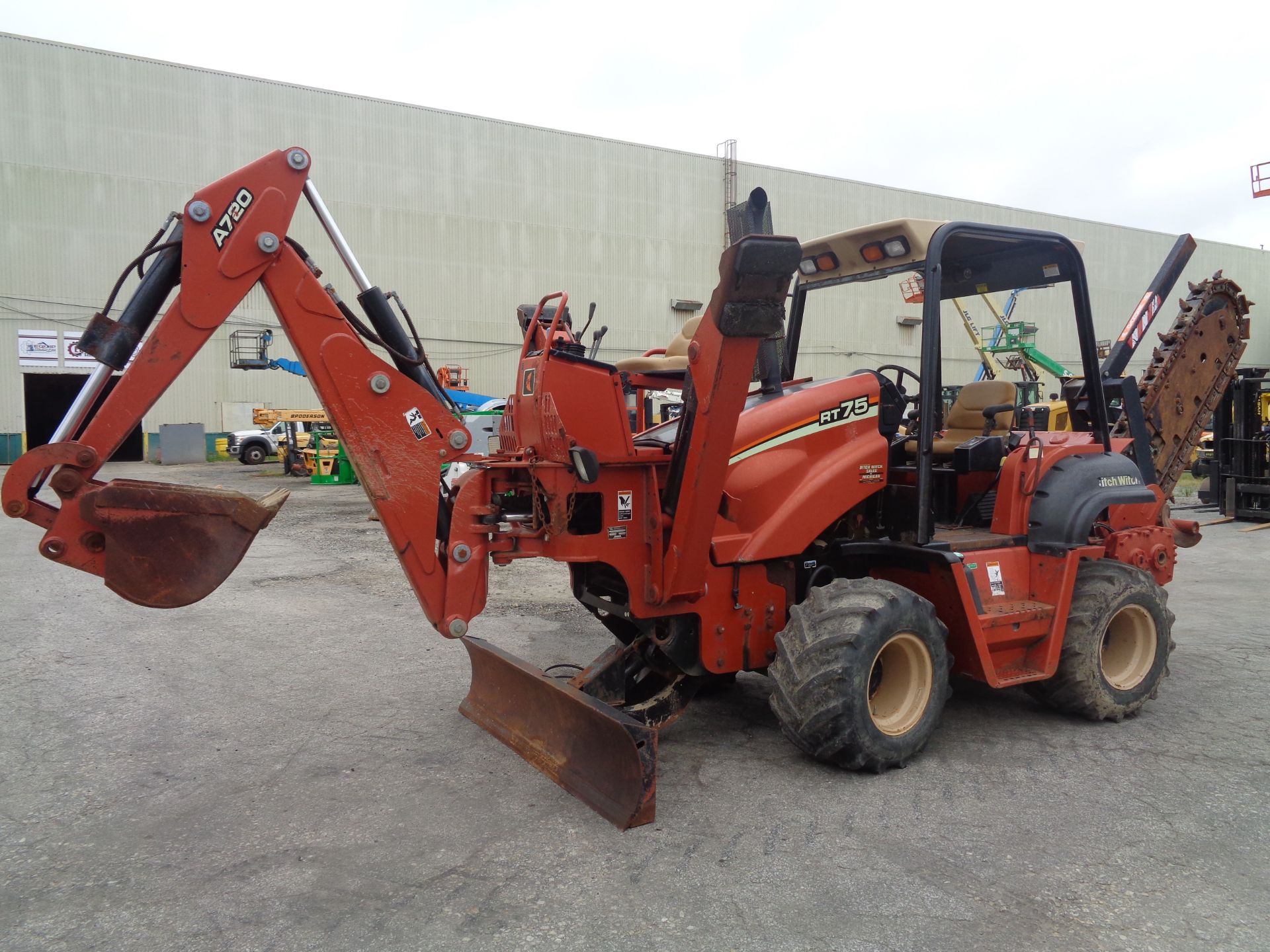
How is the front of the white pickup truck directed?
to the viewer's left

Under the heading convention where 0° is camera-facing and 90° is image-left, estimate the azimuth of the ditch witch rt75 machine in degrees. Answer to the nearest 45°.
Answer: approximately 45°

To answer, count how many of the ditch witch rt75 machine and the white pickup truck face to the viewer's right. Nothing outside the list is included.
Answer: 0

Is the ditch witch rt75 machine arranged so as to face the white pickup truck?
no

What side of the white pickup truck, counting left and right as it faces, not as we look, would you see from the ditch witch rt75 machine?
left

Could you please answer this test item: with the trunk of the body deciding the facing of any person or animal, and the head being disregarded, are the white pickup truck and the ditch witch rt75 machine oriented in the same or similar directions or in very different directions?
same or similar directions
